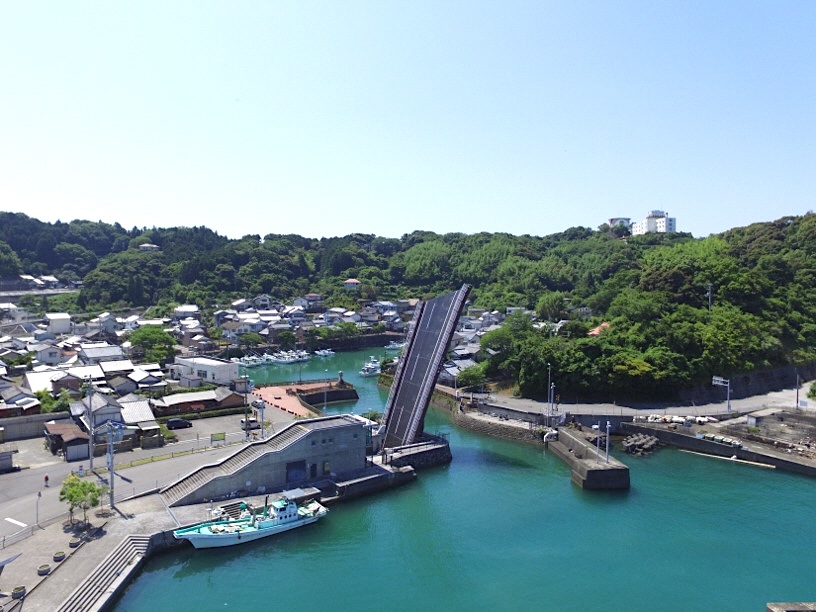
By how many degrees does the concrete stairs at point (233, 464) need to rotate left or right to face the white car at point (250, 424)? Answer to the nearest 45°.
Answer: approximately 90° to its right

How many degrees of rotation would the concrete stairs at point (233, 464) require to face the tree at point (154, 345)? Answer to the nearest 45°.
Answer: approximately 90° to its right

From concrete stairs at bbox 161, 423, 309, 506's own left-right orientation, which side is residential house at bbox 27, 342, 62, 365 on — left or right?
on its right

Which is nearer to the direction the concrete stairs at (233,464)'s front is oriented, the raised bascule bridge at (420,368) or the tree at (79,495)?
the tree

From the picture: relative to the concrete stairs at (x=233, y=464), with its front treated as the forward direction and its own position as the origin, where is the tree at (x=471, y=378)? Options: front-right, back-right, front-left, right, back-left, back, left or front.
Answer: back-right

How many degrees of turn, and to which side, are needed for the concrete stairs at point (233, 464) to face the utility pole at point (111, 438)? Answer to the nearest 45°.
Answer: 0° — it already faces it

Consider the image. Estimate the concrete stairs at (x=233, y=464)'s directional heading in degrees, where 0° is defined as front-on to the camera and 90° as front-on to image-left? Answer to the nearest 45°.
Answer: approximately 90°

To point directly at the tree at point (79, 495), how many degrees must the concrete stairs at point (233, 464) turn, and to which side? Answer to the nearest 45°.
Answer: approximately 45° to its left

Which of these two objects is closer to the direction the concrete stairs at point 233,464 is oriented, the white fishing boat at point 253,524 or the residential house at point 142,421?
the residential house

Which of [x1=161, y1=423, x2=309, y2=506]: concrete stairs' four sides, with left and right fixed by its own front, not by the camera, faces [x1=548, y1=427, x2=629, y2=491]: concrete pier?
back

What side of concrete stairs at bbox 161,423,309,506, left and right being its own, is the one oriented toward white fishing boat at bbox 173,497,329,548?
left
